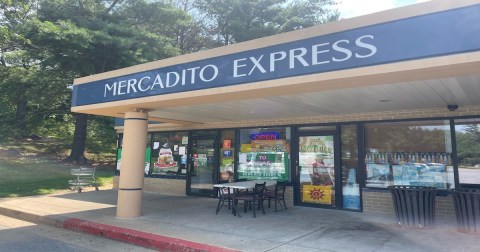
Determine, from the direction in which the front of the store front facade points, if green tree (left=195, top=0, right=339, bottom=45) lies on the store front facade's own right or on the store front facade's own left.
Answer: on the store front facade's own right

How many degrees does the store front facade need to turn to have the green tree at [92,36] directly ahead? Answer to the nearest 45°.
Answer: approximately 90° to its right
